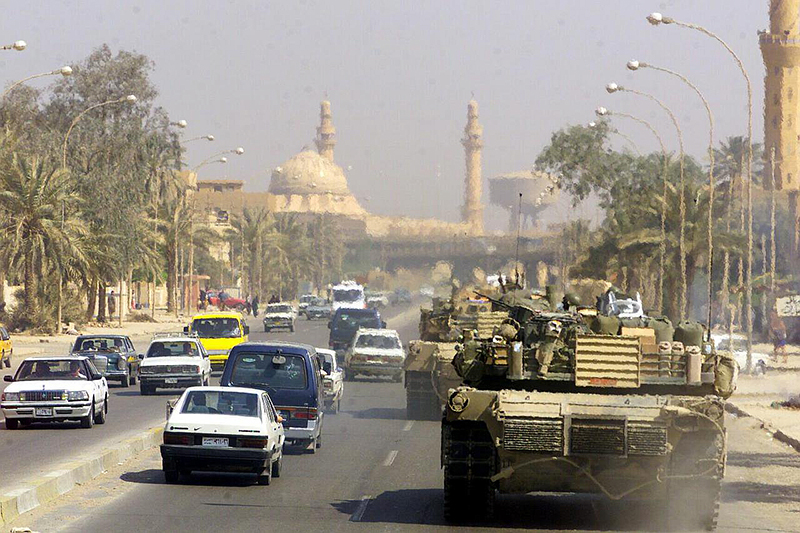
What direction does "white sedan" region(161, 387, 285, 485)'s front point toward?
away from the camera

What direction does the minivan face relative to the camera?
away from the camera

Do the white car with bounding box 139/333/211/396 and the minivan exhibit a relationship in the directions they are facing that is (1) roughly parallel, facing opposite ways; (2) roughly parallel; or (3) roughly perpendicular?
roughly parallel, facing opposite ways

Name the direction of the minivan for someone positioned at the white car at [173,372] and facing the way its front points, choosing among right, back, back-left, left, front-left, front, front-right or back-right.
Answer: front

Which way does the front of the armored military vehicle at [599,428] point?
away from the camera

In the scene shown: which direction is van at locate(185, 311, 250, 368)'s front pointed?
toward the camera

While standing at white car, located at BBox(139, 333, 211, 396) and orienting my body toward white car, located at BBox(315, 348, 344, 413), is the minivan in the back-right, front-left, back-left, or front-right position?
front-right

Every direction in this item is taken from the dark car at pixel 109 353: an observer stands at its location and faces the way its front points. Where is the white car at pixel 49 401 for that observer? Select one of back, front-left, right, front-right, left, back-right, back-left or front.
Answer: front

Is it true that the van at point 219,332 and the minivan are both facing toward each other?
yes

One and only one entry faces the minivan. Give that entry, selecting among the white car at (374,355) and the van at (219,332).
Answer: the van

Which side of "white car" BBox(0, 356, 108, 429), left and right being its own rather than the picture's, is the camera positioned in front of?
front

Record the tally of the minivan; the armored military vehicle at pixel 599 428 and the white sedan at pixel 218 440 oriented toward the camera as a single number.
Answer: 0

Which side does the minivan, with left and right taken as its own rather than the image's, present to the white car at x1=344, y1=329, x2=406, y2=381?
front

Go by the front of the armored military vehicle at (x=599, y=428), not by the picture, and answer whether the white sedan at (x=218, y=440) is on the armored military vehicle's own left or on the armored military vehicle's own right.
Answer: on the armored military vehicle's own left

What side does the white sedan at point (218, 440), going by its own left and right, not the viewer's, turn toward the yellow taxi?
front
